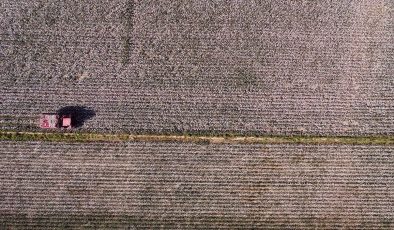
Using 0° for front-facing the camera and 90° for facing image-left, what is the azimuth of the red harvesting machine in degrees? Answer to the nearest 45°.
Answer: approximately 270°
